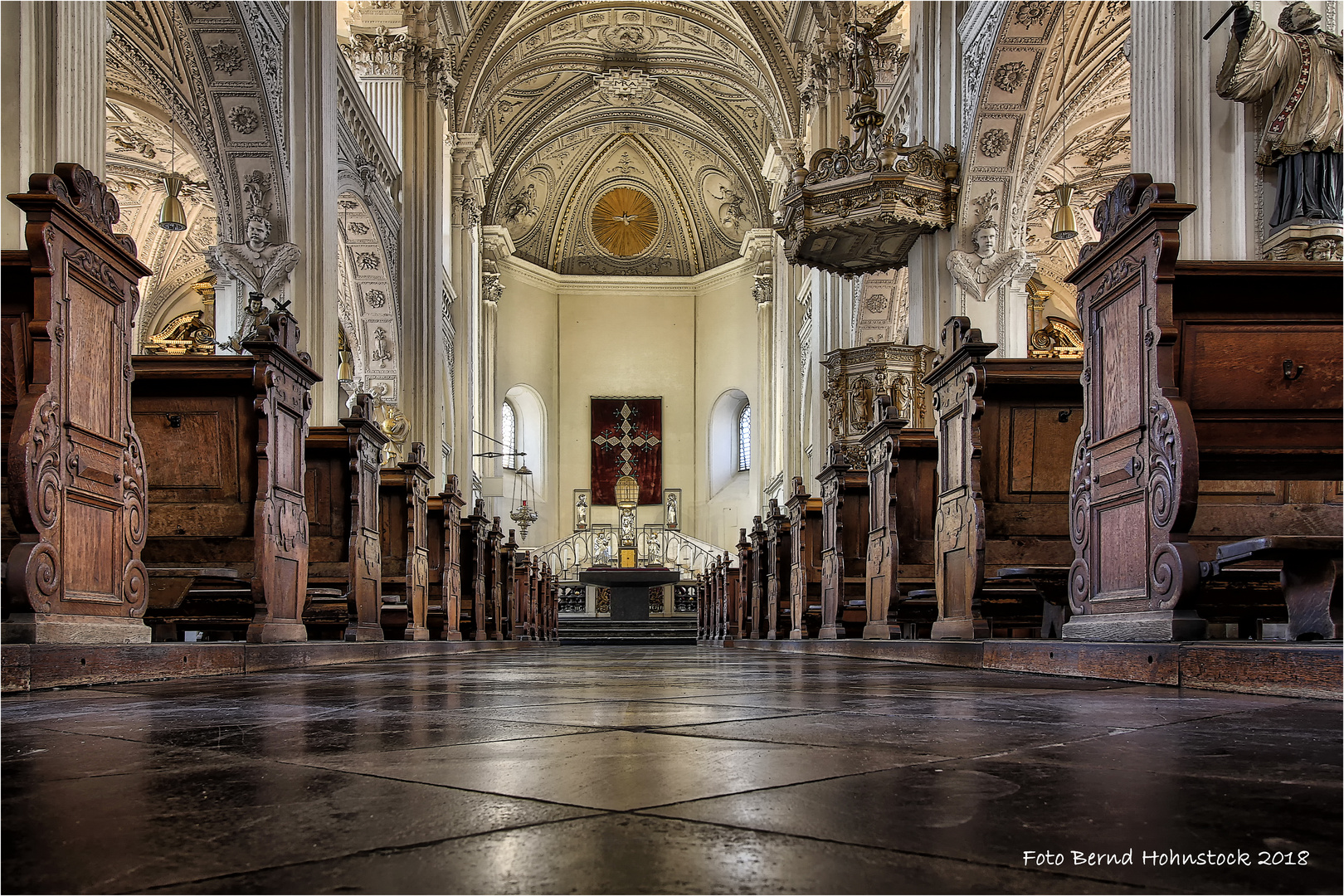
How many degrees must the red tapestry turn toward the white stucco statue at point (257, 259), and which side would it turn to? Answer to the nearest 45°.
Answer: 0° — it already faces it

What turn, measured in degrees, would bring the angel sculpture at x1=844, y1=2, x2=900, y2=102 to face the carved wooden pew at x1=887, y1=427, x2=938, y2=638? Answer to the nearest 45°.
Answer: approximately 45° to its left

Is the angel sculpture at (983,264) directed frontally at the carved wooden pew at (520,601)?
no

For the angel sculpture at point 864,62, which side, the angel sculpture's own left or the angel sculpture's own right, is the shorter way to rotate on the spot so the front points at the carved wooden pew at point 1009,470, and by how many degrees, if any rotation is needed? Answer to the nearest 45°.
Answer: approximately 45° to the angel sculpture's own left

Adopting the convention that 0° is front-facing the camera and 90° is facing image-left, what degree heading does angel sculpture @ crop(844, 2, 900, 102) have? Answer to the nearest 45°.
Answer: approximately 45°

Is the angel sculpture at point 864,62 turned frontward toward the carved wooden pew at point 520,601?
no

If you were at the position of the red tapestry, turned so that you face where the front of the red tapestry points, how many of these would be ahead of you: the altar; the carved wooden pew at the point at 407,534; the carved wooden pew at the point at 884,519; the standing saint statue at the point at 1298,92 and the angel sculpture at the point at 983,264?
5

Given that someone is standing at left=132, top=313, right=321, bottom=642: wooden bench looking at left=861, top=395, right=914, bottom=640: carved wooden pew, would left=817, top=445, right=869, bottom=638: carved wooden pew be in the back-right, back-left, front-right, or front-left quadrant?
front-left

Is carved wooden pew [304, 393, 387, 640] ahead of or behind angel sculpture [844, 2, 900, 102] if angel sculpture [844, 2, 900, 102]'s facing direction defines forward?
ahead

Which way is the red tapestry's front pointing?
toward the camera

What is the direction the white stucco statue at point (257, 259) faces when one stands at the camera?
facing the viewer

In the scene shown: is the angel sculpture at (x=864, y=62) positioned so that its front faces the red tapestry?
no

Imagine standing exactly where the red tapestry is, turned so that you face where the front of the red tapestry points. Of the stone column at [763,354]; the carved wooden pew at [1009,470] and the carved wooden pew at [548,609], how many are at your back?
0

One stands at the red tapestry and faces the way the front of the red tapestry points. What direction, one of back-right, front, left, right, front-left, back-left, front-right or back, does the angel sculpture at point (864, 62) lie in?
front
